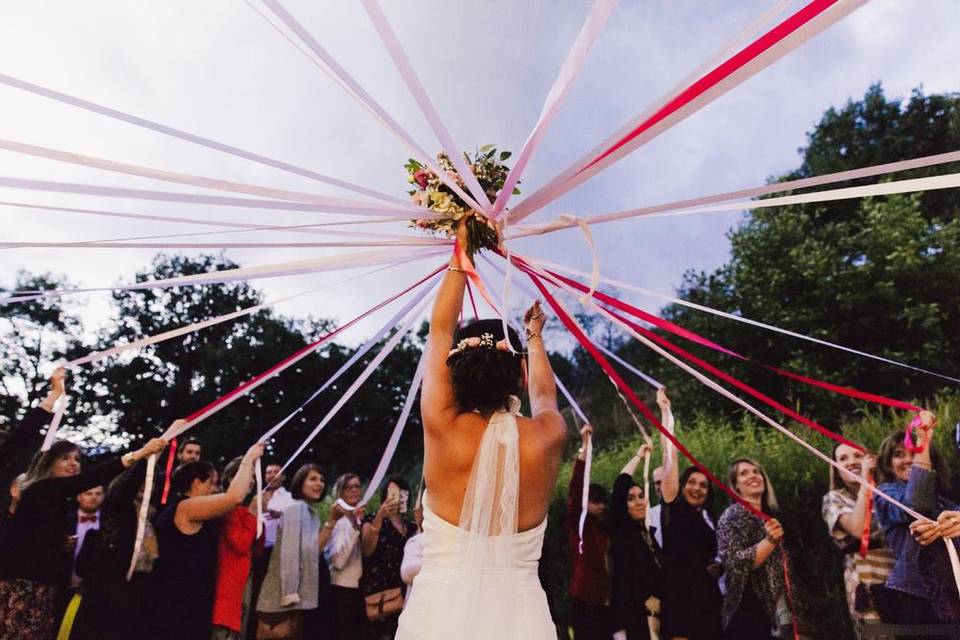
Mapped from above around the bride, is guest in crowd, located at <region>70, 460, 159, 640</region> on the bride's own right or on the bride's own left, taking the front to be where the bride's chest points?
on the bride's own left

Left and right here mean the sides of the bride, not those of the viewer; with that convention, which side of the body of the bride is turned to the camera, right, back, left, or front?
back

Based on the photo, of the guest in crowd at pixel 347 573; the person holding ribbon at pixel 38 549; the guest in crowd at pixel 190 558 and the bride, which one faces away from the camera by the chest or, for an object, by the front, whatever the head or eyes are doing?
the bride
